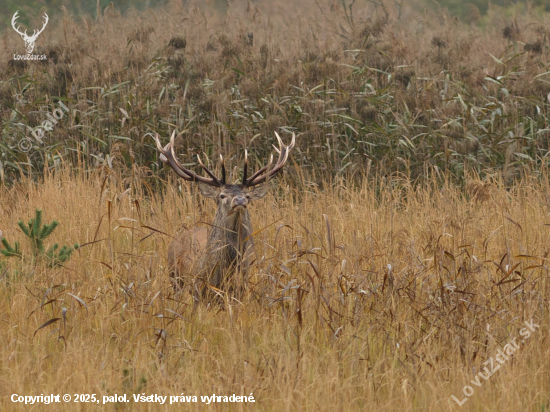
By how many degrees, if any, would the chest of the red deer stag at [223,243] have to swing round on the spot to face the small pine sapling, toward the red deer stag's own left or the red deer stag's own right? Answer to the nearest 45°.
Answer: approximately 135° to the red deer stag's own right

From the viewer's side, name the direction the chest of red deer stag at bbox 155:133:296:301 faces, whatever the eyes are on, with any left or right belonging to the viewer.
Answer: facing the viewer and to the right of the viewer
